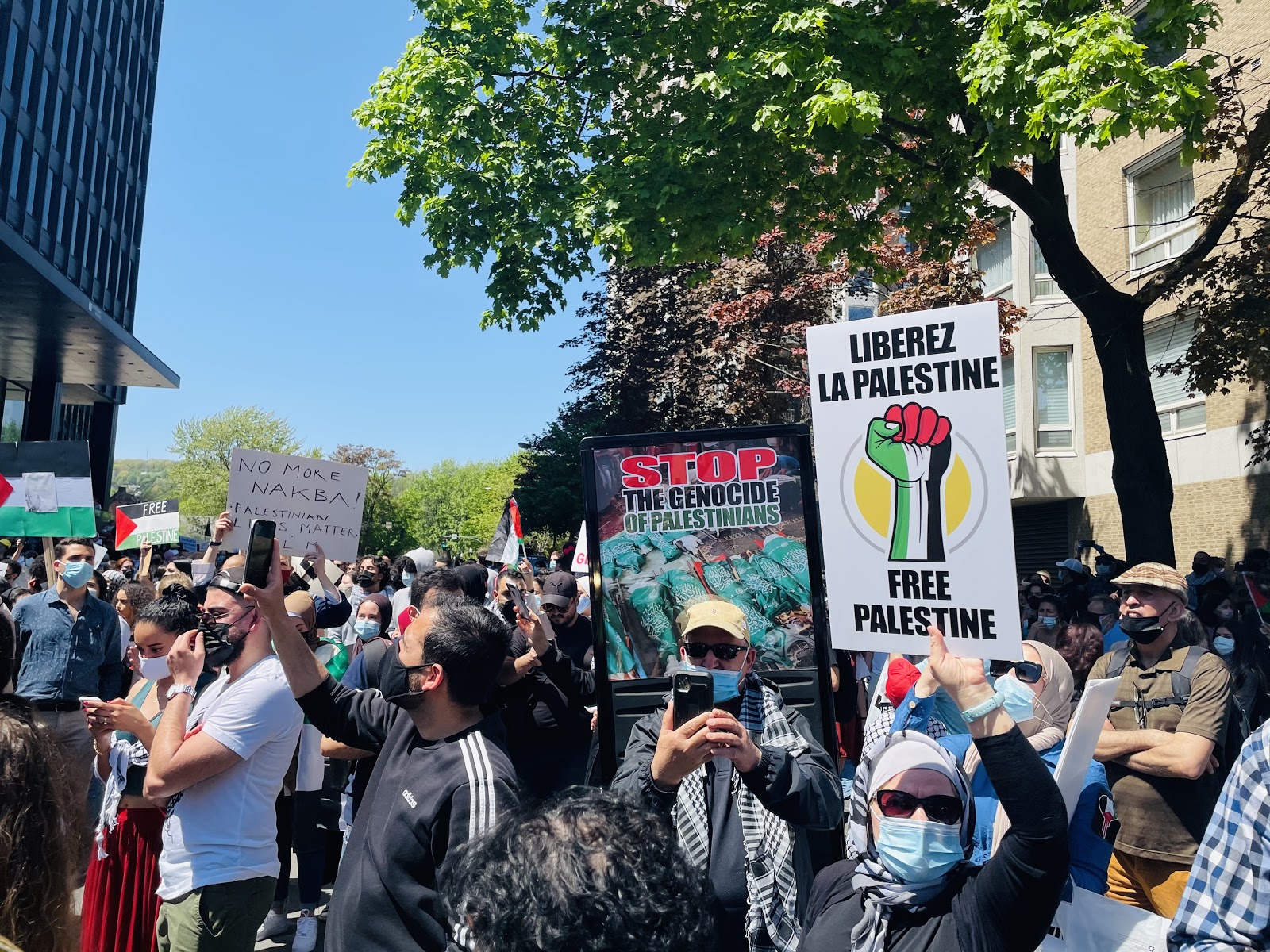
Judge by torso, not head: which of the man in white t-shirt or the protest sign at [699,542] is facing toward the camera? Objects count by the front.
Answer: the protest sign

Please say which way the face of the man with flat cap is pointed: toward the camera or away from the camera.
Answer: toward the camera

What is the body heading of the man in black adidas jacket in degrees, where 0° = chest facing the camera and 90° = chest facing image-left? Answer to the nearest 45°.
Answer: approximately 45°

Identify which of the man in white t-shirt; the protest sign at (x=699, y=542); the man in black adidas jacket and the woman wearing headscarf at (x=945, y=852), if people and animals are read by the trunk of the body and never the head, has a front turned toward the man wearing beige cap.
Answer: the protest sign

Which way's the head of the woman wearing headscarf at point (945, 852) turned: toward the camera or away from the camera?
toward the camera

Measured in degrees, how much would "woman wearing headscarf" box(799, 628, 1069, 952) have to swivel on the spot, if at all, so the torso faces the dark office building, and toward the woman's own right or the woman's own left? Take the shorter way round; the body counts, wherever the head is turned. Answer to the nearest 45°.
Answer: approximately 135° to the woman's own right

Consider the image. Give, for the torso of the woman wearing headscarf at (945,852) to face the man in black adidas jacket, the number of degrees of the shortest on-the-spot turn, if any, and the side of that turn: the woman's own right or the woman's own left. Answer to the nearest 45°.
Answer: approximately 90° to the woman's own right

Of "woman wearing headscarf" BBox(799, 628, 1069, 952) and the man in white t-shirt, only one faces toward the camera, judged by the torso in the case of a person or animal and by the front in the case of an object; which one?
the woman wearing headscarf

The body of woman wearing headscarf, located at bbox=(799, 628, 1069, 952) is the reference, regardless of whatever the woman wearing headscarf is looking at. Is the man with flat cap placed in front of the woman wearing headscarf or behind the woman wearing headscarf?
behind

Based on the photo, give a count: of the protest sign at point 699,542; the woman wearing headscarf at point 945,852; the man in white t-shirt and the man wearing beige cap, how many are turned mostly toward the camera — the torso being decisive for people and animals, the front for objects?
3

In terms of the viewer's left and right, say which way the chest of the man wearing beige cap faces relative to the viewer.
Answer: facing the viewer

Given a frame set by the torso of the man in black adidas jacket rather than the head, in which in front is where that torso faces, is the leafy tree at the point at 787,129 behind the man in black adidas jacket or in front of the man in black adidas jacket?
behind

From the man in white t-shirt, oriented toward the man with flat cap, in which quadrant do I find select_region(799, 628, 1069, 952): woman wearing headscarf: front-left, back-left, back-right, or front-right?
front-right

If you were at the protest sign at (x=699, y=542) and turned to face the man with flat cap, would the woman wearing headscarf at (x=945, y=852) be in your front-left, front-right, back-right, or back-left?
front-right

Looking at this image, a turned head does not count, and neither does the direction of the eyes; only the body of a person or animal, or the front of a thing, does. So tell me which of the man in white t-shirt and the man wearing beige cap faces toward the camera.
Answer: the man wearing beige cap

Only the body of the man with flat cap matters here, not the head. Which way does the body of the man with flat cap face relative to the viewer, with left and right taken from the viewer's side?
facing the viewer and to the left of the viewer

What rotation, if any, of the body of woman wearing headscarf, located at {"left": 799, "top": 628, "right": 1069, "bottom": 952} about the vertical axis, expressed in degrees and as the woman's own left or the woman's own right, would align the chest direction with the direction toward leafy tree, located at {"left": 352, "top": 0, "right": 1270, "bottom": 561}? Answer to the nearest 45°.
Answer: approximately 180°

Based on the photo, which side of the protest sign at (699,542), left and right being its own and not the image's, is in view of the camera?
front

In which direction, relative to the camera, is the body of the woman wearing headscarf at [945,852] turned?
toward the camera

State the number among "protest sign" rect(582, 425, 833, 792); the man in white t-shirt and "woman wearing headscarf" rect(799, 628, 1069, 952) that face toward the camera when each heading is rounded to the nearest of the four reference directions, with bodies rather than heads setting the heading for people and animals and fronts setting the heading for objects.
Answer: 2
